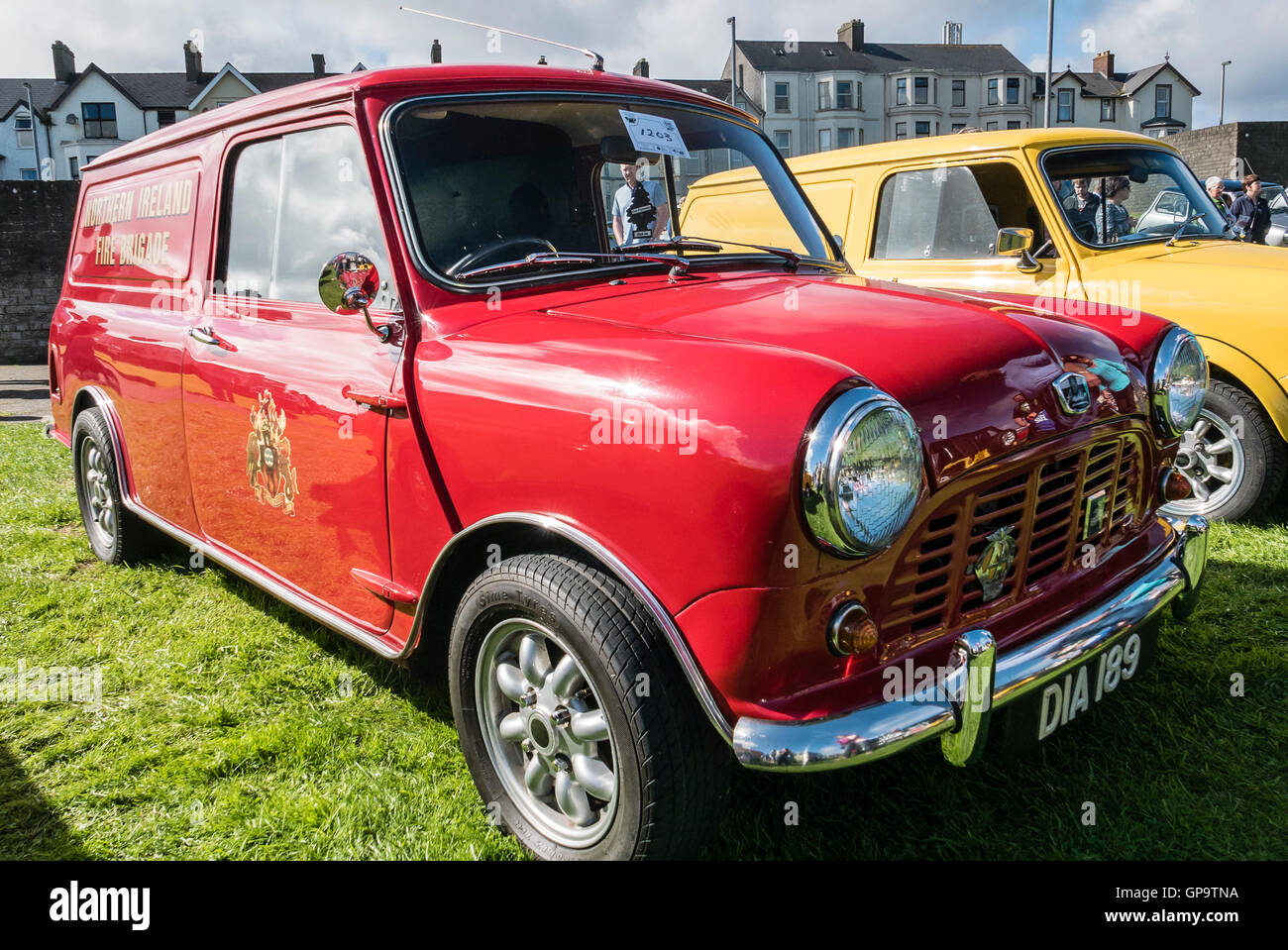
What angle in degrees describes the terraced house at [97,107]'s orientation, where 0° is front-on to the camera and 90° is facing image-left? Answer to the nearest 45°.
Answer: approximately 0°

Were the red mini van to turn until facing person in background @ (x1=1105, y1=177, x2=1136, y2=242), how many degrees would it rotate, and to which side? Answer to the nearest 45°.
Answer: approximately 90° to its left

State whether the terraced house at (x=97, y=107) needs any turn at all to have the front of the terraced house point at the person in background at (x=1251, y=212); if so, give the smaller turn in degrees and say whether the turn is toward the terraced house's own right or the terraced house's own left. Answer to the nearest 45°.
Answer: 0° — it already faces them

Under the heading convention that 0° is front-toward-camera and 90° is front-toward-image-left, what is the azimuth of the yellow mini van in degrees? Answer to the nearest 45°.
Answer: approximately 315°

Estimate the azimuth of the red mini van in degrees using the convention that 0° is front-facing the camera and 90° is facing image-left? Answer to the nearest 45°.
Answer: approximately 315°

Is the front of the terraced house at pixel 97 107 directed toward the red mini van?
yes

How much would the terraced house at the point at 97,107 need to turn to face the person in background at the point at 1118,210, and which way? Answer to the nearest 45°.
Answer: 0° — it already faces them

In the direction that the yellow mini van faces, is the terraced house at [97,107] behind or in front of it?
behind
